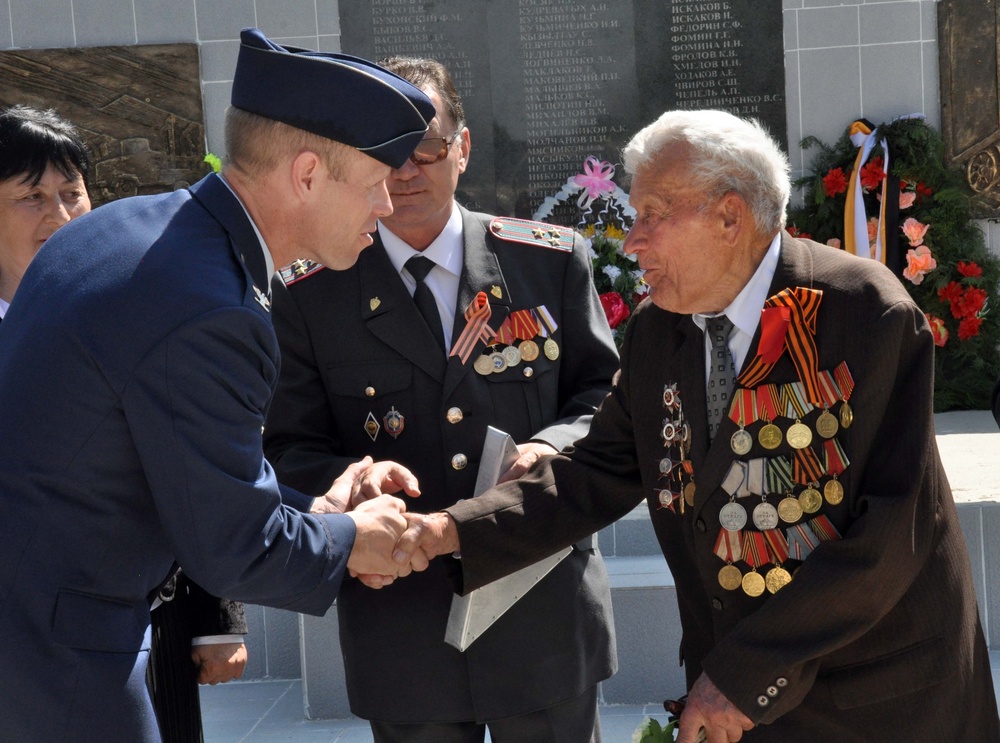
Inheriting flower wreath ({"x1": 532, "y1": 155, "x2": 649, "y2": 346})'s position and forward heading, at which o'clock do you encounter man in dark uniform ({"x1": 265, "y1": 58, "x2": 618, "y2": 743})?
The man in dark uniform is roughly at 12 o'clock from the flower wreath.

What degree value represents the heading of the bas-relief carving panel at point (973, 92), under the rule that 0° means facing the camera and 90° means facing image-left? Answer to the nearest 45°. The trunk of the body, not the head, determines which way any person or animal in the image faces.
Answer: approximately 0°

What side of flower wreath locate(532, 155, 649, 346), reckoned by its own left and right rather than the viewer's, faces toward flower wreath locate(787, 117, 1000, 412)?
left

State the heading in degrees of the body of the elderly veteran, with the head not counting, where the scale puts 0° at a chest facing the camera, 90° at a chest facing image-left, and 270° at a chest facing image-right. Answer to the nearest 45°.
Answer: approximately 45°

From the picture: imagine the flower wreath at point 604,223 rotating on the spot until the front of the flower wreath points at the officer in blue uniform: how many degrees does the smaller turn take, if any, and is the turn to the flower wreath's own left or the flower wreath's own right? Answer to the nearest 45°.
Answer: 0° — it already faces them

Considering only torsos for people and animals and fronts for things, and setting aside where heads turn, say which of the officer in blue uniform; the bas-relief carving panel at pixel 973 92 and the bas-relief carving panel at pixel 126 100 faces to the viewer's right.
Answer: the officer in blue uniform
